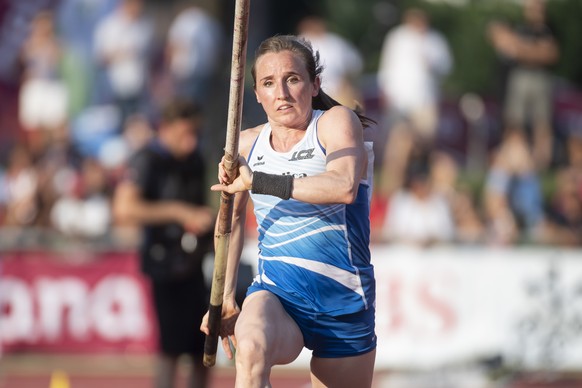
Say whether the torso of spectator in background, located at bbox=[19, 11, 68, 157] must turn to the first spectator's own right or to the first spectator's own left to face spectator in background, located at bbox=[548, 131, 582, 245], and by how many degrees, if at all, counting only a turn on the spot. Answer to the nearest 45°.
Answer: approximately 45° to the first spectator's own left

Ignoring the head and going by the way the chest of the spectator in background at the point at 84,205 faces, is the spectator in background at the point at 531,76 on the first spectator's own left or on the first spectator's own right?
on the first spectator's own left

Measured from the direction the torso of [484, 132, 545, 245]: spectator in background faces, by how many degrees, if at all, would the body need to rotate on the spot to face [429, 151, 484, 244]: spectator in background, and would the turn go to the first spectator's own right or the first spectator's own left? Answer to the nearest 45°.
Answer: approximately 45° to the first spectator's own right

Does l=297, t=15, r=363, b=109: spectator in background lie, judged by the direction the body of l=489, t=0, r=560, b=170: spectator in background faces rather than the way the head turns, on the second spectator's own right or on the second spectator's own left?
on the second spectator's own right

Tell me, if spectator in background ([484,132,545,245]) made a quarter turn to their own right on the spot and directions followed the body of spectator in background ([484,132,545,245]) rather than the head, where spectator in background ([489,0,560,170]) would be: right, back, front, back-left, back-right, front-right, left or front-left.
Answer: right

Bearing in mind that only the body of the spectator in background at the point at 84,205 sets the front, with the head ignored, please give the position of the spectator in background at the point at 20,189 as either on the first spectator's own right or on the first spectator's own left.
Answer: on the first spectator's own right

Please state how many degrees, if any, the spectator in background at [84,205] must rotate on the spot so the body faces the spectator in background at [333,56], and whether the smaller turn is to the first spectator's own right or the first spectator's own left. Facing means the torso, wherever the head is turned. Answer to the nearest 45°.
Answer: approximately 90° to the first spectator's own left

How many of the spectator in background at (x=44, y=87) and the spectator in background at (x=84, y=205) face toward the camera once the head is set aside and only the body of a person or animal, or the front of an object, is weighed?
2
